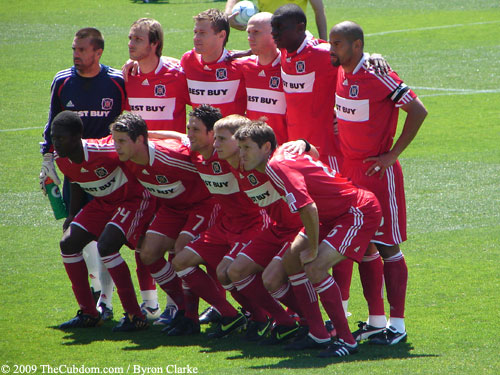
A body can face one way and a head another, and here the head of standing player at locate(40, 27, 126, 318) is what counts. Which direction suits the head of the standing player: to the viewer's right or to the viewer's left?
to the viewer's left

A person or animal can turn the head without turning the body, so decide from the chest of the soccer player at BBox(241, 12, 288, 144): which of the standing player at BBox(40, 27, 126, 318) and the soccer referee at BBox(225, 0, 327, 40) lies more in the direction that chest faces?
the standing player

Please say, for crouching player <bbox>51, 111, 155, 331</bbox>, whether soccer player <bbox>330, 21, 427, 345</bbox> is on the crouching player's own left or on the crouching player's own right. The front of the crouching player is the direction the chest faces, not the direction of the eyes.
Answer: on the crouching player's own left

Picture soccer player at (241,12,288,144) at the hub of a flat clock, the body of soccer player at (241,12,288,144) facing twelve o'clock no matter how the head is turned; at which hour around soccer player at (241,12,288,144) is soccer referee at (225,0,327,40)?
soccer referee at (225,0,327,40) is roughly at 5 o'clock from soccer player at (241,12,288,144).

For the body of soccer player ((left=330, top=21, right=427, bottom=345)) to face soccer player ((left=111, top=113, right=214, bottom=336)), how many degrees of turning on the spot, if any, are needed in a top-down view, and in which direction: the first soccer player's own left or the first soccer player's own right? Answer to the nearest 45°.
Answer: approximately 45° to the first soccer player's own right

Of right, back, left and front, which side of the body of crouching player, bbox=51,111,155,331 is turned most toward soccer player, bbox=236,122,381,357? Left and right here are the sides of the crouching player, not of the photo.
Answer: left

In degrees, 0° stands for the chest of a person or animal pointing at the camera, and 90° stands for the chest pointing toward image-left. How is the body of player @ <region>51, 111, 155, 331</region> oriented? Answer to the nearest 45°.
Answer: approximately 45°

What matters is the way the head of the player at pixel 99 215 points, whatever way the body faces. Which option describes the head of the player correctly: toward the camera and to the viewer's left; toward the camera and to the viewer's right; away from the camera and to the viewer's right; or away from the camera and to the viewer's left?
toward the camera and to the viewer's left

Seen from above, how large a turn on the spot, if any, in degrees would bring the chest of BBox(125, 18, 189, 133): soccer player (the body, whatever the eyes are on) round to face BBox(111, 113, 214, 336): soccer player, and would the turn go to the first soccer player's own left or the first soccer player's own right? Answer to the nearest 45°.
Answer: approximately 45° to the first soccer player's own left
